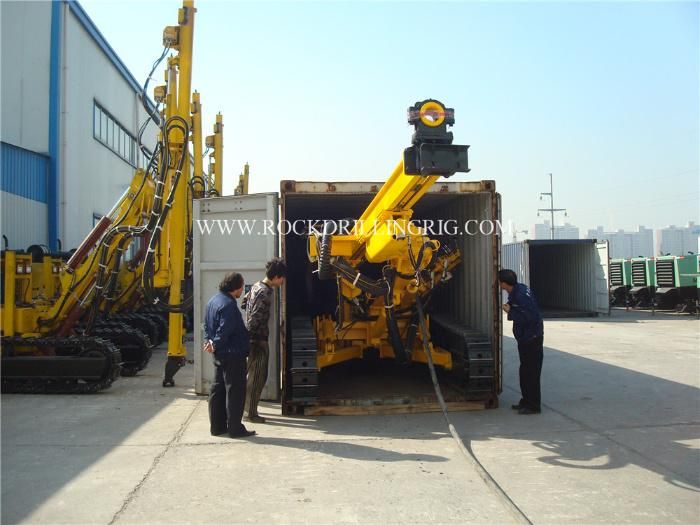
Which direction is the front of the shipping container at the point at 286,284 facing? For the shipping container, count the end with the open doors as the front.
toward the camera

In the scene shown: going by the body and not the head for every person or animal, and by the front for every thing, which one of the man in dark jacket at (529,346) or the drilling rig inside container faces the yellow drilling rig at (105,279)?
the man in dark jacket

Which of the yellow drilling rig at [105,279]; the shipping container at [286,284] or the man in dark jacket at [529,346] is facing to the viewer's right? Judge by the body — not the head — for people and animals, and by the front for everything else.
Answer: the yellow drilling rig

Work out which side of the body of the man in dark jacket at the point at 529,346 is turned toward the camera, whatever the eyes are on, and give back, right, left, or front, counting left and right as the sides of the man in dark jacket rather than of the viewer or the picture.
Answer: left

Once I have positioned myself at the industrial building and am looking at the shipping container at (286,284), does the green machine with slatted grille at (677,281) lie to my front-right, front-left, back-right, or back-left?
front-left
